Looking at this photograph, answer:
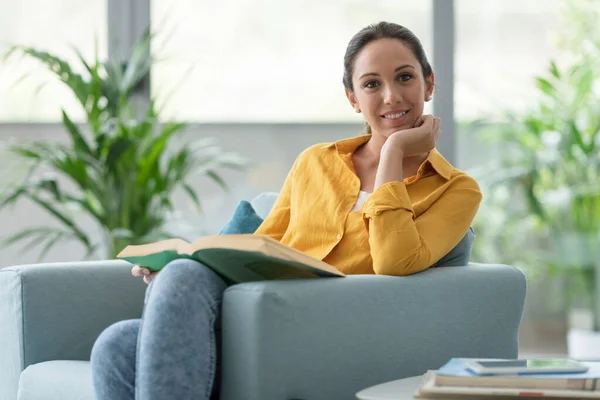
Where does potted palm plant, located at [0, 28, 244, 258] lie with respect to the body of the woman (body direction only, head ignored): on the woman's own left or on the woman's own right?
on the woman's own right

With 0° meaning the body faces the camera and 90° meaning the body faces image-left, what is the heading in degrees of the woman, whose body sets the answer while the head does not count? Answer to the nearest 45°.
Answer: approximately 45°

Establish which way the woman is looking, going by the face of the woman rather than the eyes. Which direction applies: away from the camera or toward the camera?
toward the camera

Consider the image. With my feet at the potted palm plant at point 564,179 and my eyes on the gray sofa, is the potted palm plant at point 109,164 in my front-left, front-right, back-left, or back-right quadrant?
front-right

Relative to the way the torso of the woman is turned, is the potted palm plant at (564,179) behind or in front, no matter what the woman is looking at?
behind
